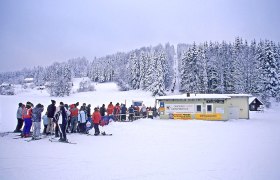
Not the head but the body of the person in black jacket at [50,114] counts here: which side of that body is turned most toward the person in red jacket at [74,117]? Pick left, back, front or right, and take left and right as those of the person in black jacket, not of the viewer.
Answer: front

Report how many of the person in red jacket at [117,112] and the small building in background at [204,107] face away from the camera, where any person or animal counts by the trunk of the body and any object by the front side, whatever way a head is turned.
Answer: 1

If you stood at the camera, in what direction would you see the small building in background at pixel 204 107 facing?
facing the viewer

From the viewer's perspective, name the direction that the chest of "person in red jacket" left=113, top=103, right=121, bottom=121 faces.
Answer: away from the camera

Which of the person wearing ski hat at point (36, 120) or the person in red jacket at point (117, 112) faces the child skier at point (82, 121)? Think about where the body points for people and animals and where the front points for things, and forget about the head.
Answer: the person wearing ski hat

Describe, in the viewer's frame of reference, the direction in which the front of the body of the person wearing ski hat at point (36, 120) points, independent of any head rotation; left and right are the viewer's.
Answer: facing away from the viewer and to the right of the viewer

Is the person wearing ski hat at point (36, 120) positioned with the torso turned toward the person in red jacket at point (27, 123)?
no

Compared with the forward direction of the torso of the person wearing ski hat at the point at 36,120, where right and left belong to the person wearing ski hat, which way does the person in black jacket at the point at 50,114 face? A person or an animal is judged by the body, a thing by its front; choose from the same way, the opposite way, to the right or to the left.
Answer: the same way

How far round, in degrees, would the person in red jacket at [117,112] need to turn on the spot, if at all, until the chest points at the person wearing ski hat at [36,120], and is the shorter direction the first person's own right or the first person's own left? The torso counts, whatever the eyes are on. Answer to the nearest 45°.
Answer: approximately 180°

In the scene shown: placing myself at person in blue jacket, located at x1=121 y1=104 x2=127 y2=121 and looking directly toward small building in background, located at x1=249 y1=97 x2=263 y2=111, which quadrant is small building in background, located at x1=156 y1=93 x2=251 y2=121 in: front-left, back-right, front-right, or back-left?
front-right

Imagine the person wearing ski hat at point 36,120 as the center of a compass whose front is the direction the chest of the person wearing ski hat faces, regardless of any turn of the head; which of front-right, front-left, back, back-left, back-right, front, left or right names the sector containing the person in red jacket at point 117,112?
front

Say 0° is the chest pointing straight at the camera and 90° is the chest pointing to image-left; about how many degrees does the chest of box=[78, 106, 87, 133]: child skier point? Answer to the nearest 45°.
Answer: approximately 180°

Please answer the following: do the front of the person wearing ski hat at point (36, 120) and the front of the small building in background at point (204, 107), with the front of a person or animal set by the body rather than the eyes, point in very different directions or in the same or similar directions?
very different directions

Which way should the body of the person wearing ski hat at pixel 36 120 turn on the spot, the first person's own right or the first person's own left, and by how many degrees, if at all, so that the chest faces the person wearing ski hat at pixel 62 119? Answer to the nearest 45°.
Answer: approximately 45° to the first person's own right

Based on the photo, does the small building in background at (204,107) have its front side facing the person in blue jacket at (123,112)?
no

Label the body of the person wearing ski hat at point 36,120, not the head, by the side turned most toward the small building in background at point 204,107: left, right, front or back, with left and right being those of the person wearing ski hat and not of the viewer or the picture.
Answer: front

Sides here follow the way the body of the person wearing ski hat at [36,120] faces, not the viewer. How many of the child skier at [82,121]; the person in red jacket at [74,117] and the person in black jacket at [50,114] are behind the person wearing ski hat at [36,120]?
0
